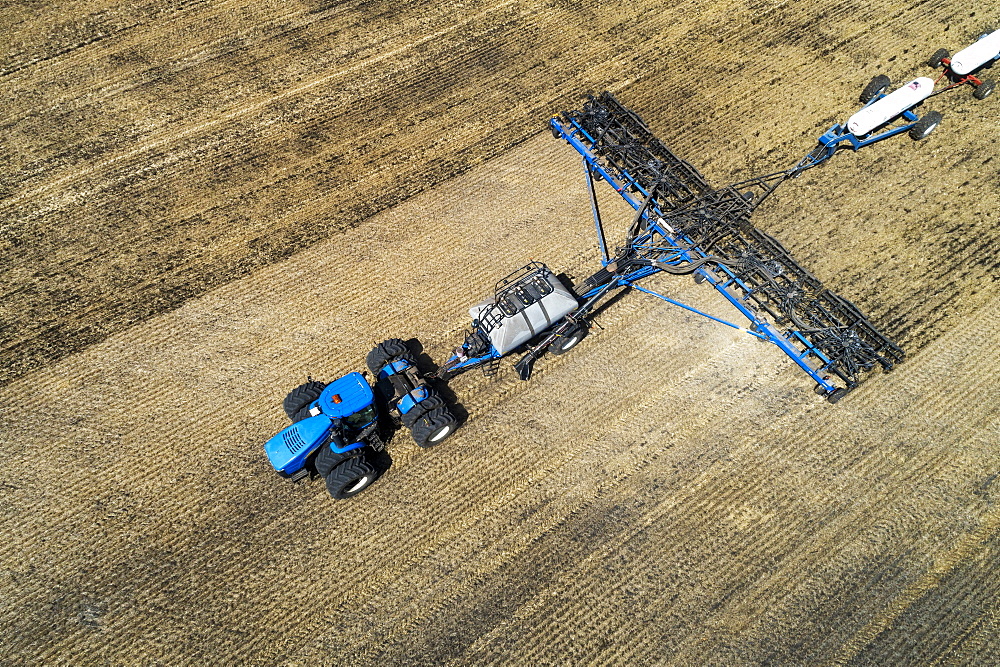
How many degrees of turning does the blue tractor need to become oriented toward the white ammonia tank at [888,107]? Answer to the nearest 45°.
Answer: approximately 135° to its left

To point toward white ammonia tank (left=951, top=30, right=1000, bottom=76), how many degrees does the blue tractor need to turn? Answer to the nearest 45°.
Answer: approximately 135° to its left
